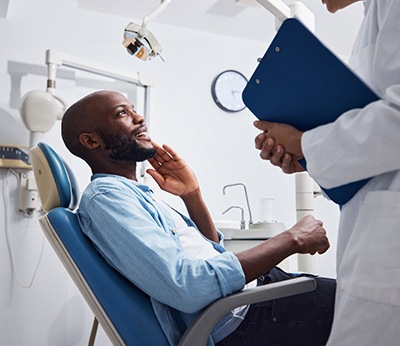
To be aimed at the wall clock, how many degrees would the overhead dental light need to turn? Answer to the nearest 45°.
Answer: approximately 180°

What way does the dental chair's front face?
to the viewer's right

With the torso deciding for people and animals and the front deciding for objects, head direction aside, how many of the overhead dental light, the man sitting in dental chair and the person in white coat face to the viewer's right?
1

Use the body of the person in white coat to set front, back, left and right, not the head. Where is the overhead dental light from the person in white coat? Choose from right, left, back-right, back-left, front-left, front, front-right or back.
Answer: front-right

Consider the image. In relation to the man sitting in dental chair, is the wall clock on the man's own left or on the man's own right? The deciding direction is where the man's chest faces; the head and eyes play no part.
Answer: on the man's own left

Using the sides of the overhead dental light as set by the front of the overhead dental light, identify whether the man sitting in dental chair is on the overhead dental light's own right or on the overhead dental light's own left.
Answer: on the overhead dental light's own left

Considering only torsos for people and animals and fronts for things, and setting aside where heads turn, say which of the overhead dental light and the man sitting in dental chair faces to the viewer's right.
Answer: the man sitting in dental chair

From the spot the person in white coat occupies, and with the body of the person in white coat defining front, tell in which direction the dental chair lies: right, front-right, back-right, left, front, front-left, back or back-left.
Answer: front

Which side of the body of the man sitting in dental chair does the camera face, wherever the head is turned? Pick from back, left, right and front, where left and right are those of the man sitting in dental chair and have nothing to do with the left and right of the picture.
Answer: right

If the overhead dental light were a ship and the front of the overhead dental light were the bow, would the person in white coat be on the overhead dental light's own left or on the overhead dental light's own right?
on the overhead dental light's own left

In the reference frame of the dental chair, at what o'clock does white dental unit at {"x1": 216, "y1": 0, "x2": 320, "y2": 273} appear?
The white dental unit is roughly at 10 o'clock from the dental chair.

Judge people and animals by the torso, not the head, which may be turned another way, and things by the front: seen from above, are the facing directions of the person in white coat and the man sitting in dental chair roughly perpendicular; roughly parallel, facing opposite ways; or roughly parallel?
roughly parallel, facing opposite ways

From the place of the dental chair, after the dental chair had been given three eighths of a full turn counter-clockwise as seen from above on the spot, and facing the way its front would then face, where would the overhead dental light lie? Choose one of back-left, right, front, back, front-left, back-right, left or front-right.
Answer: front-right

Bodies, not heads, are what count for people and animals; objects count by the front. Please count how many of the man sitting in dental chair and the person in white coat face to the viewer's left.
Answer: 1

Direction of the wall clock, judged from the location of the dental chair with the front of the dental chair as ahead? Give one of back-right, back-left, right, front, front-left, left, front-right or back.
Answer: left

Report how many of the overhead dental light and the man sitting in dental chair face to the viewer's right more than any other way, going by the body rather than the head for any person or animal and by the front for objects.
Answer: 1

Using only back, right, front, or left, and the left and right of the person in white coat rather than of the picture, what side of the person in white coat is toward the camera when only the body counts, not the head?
left

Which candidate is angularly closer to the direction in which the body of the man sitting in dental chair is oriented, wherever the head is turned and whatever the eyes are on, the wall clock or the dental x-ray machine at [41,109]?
the wall clock
